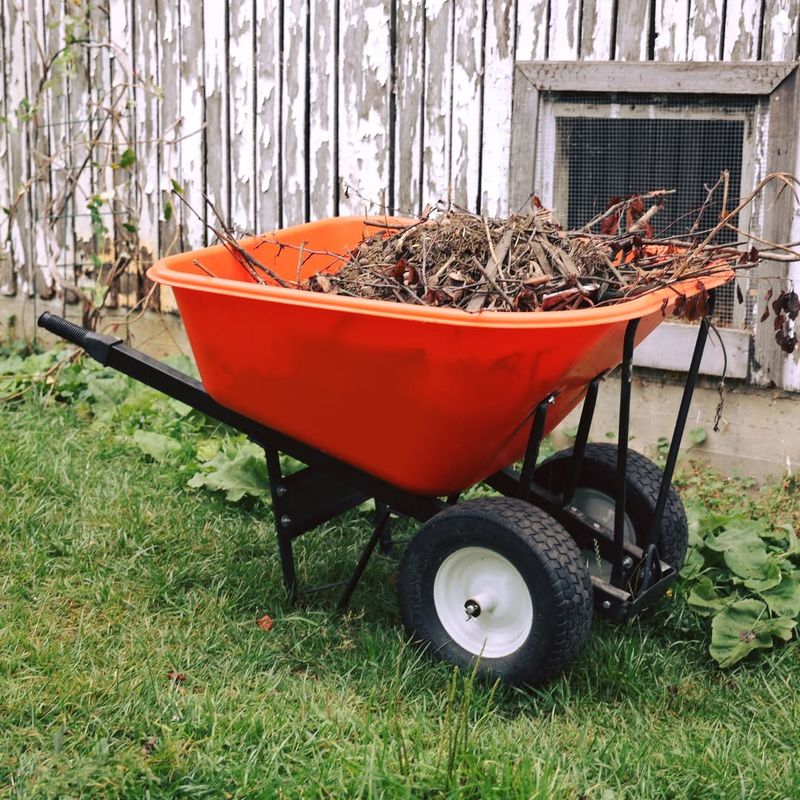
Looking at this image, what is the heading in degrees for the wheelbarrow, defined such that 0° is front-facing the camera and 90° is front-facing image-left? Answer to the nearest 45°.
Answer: approximately 315°

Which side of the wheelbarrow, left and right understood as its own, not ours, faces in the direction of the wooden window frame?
left

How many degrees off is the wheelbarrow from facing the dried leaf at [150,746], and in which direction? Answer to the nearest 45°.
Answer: approximately 90° to its right

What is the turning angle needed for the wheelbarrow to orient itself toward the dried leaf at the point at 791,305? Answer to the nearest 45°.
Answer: approximately 45° to its left
